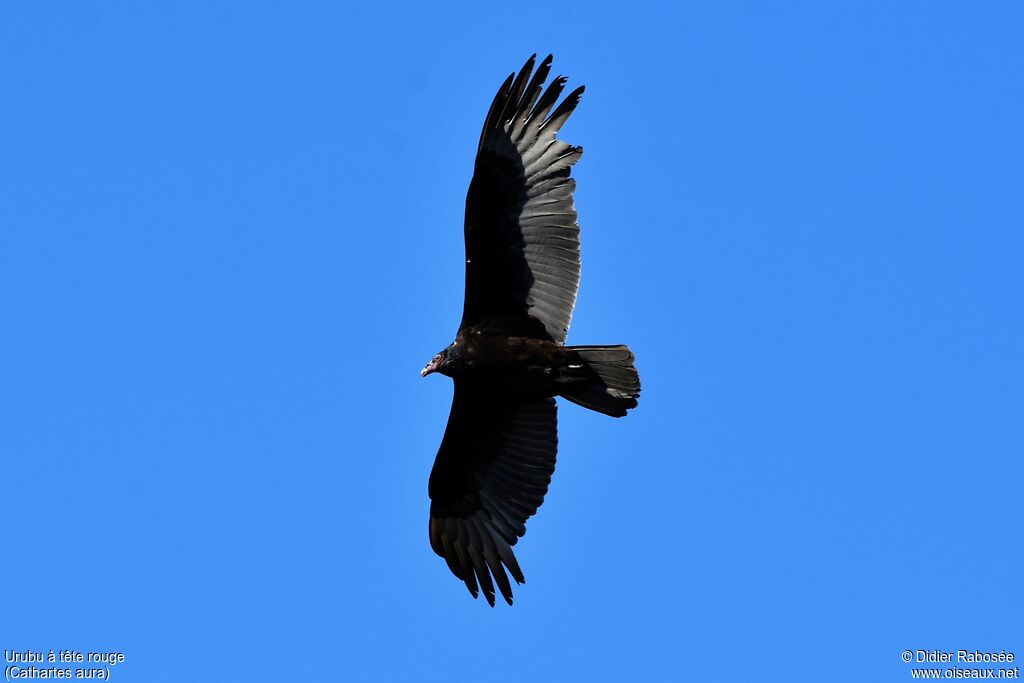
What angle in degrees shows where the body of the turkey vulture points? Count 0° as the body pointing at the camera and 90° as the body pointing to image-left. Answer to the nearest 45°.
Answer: approximately 90°
